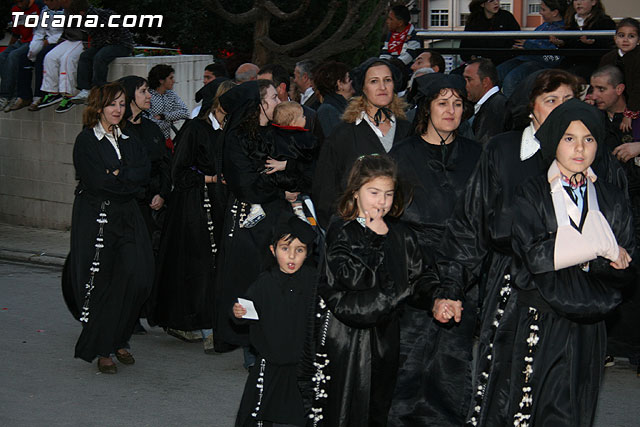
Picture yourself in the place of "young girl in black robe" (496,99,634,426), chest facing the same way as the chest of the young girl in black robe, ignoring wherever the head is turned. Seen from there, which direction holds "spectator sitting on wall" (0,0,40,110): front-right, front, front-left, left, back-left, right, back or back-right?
back

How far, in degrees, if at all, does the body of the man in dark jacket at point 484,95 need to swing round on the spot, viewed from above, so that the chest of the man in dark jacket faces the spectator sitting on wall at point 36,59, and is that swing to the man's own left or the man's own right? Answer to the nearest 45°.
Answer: approximately 45° to the man's own right

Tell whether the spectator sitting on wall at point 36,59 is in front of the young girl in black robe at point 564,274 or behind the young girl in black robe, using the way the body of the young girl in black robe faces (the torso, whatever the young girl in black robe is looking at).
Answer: behind

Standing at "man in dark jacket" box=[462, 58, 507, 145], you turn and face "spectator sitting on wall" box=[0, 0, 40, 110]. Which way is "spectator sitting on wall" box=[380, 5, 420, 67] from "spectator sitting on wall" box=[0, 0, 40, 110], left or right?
right

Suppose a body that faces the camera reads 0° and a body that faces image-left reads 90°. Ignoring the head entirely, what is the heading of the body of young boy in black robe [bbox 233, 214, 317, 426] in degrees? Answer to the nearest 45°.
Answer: approximately 0°

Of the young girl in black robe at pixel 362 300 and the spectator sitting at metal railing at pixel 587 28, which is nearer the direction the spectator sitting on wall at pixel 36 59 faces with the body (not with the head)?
the young girl in black robe

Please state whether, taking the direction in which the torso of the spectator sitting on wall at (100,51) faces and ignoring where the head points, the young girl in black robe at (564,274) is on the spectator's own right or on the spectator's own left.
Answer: on the spectator's own left
